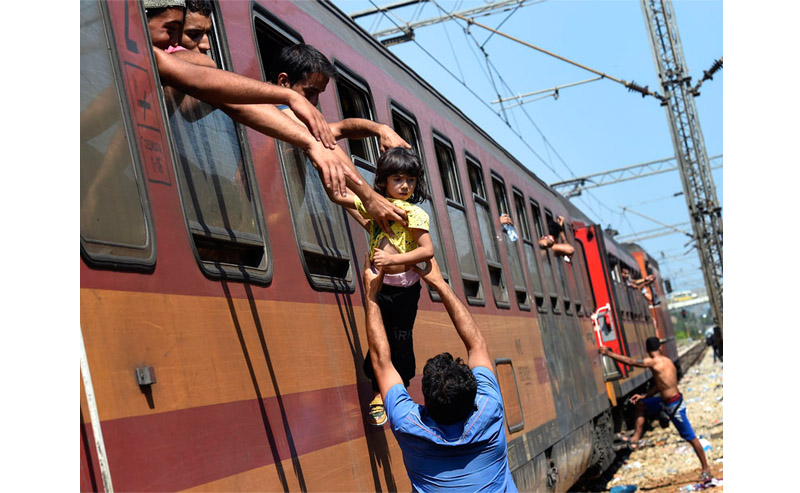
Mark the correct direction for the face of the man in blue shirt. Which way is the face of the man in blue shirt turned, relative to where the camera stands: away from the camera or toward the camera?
away from the camera

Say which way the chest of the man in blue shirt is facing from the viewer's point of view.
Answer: away from the camera
